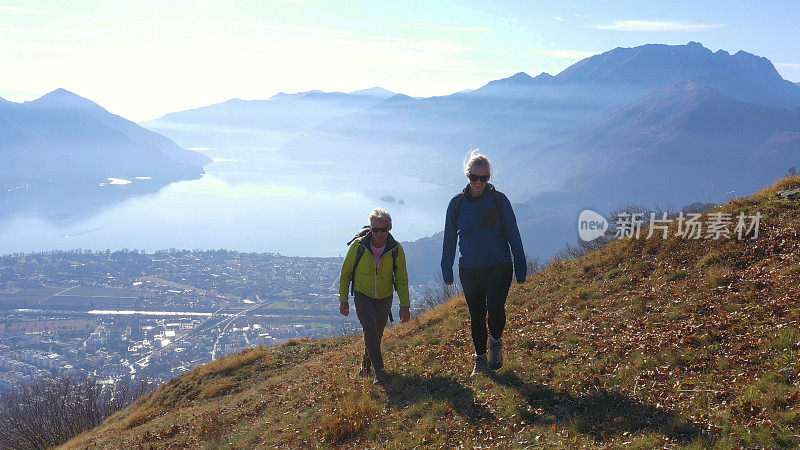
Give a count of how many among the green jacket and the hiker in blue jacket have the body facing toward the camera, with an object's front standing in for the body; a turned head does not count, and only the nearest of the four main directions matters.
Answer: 2

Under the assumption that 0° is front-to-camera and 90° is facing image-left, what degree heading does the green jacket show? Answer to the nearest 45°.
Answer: approximately 0°

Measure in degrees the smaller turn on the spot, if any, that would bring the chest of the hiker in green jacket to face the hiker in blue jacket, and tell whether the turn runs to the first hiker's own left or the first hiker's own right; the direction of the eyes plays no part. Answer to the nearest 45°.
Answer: approximately 45° to the first hiker's own left

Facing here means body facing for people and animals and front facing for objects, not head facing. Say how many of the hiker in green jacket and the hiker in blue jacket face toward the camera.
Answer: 2
